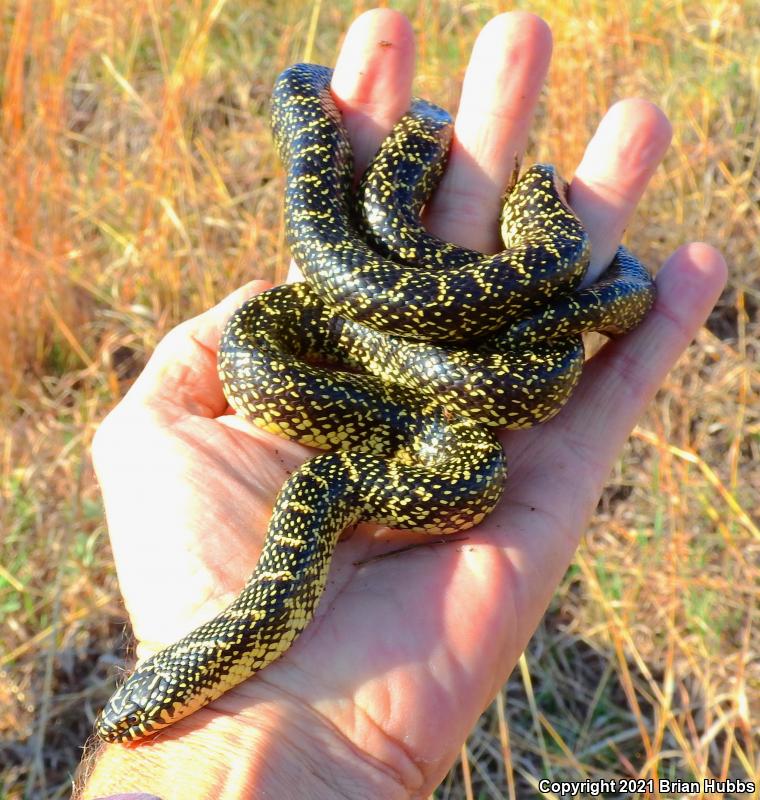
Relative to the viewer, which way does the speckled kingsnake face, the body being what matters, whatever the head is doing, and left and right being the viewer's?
facing the viewer and to the left of the viewer
